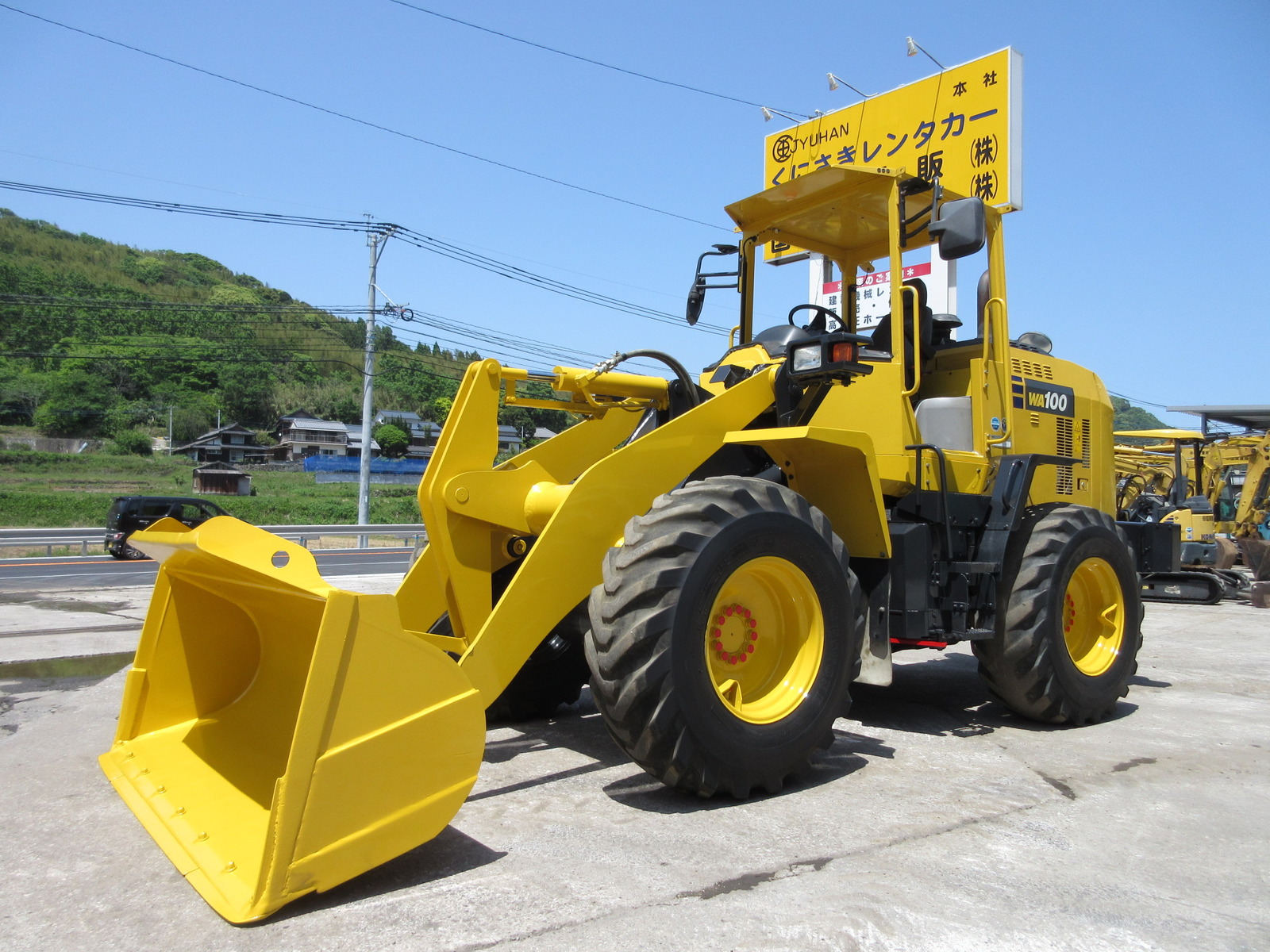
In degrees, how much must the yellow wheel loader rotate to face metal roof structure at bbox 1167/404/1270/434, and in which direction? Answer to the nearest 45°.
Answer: approximately 180°

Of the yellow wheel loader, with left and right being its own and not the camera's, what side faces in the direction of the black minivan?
right

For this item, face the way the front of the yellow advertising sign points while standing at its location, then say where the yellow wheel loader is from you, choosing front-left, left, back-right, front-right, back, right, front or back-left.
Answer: front-left

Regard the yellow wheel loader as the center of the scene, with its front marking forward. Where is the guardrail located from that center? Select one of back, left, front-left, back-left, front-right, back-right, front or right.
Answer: right

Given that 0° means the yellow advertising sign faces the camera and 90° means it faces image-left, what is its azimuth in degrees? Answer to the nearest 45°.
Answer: approximately 45°

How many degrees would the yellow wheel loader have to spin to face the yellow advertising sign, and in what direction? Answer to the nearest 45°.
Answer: approximately 180°

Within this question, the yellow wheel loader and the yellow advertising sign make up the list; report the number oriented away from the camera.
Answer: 0

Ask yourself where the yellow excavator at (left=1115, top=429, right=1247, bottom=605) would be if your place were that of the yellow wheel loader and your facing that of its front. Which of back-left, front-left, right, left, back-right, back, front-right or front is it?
back

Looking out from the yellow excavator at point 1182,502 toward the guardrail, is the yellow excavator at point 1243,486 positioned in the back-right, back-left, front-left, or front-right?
back-right

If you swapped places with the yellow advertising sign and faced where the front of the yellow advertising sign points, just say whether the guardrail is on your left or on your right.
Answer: on your right

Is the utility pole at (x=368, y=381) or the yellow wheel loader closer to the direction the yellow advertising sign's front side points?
the yellow wheel loader

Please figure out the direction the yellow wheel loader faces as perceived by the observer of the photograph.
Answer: facing the viewer and to the left of the viewer

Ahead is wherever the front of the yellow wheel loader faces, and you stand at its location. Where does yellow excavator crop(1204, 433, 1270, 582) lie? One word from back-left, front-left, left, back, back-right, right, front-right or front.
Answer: back
